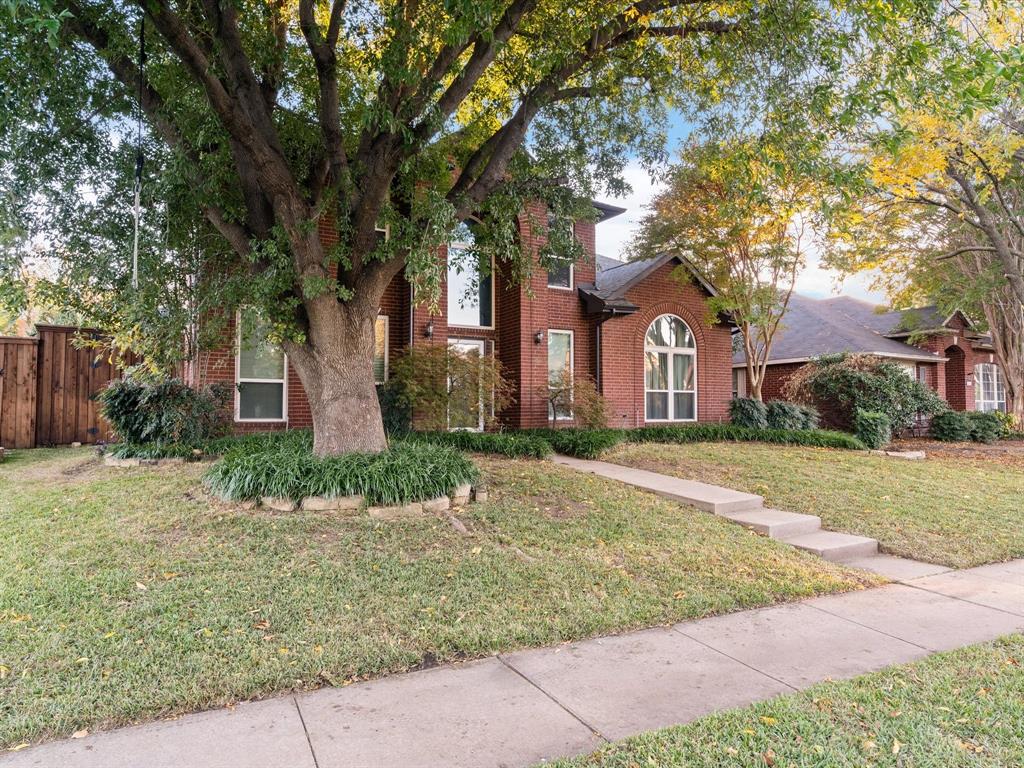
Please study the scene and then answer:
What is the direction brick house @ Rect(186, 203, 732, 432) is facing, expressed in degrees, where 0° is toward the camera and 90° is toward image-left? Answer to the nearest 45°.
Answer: approximately 0°

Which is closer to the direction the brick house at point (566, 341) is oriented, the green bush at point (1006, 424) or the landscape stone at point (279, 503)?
the landscape stone

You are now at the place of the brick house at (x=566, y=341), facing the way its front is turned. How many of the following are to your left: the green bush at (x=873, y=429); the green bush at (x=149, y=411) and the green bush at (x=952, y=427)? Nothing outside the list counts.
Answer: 2

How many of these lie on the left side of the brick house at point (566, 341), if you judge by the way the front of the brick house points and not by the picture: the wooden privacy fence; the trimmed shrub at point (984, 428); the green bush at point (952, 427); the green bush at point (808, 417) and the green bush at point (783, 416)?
4

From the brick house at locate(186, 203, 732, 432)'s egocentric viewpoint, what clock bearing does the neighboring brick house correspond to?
The neighboring brick house is roughly at 8 o'clock from the brick house.

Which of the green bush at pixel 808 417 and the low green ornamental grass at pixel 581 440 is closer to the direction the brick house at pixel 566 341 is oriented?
the low green ornamental grass

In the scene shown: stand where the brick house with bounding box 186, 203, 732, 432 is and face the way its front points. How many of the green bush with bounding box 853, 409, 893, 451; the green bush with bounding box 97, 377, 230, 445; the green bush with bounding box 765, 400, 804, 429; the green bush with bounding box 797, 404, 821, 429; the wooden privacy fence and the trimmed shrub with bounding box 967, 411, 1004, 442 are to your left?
4

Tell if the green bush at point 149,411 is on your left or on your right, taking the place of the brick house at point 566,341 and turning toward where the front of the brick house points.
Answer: on your right

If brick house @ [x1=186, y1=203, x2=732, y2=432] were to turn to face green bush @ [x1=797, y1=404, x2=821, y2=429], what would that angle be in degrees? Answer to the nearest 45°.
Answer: approximately 90° to its left

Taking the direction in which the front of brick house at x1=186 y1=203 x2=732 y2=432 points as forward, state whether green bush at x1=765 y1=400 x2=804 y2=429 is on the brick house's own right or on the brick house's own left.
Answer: on the brick house's own left

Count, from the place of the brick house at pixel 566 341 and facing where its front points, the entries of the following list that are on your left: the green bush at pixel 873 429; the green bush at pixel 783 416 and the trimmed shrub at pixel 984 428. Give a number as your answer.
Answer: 3

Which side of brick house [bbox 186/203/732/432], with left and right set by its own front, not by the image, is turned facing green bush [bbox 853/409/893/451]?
left
